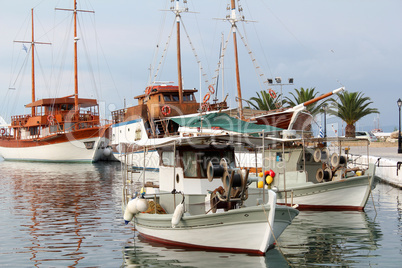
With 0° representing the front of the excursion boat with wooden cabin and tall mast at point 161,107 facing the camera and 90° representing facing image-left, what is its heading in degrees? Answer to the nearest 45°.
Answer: approximately 315°

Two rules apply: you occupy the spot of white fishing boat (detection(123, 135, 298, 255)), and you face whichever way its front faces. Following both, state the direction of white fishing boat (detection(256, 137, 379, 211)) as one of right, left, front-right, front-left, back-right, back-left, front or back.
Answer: left

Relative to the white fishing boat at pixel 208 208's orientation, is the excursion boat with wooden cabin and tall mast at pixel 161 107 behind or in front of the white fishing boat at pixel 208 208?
behind

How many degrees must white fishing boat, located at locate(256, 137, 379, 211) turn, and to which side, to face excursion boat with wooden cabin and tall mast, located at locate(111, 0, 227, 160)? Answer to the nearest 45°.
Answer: approximately 180°

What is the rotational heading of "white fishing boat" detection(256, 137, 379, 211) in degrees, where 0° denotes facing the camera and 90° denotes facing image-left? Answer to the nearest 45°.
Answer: approximately 315°

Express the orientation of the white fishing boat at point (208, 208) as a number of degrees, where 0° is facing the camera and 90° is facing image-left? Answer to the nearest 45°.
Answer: approximately 315°

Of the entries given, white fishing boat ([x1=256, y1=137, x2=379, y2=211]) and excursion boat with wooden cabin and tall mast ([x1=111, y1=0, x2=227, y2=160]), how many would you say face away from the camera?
0
